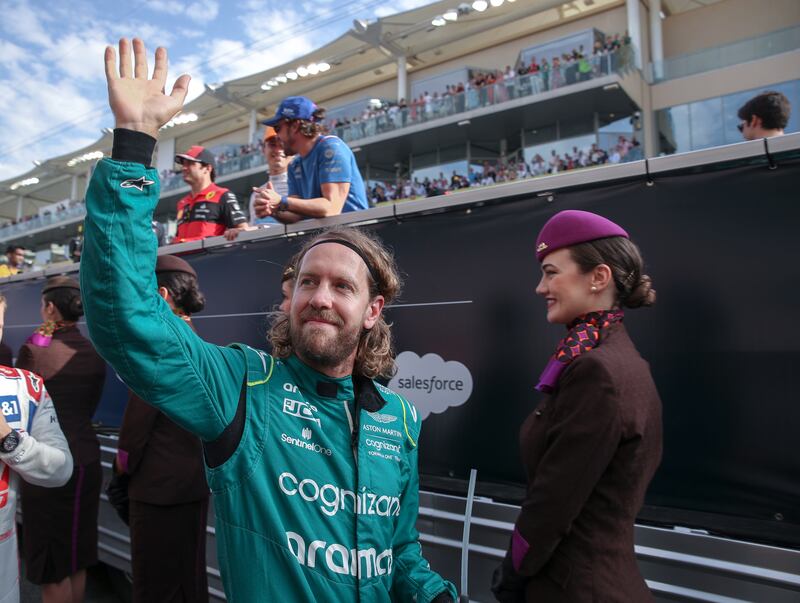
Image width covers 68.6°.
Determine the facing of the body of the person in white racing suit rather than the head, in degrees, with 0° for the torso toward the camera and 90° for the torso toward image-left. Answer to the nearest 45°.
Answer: approximately 0°

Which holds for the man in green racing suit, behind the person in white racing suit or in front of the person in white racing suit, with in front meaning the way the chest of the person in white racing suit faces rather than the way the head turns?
in front

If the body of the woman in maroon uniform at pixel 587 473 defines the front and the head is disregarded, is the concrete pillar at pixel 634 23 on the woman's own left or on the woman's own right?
on the woman's own right

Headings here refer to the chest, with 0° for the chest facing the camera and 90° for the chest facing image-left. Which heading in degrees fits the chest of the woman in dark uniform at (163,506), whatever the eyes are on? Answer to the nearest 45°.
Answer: approximately 135°

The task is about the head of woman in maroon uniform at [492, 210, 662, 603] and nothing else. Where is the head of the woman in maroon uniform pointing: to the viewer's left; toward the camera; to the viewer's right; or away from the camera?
to the viewer's left

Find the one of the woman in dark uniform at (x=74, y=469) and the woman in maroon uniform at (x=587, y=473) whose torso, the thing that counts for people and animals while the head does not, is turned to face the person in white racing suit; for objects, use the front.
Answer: the woman in maroon uniform

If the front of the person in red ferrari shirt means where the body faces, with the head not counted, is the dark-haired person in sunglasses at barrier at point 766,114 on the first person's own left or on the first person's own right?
on the first person's own left

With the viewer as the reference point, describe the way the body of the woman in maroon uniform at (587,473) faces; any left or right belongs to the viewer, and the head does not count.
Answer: facing to the left of the viewer

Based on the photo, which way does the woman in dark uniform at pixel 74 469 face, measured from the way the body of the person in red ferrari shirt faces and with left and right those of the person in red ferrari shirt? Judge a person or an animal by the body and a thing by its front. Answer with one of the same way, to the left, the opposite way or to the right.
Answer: to the right

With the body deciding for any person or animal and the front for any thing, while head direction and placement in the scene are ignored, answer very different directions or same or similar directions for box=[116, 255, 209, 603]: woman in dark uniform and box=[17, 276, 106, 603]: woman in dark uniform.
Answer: same or similar directions

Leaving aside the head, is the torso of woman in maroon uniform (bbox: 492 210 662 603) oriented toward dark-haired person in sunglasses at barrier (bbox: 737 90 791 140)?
no

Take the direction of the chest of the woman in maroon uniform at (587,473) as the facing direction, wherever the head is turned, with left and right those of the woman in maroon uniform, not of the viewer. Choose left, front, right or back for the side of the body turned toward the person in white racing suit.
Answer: front

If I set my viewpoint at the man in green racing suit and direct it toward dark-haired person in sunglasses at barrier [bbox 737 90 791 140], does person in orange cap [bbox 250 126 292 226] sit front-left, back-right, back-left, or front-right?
front-left

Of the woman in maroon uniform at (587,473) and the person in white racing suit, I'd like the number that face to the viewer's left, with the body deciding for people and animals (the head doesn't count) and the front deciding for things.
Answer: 1

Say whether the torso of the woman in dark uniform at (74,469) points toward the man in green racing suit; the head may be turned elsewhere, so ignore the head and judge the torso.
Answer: no

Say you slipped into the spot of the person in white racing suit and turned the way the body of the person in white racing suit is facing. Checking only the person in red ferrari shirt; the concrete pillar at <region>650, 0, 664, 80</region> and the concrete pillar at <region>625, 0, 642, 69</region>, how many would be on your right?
0
